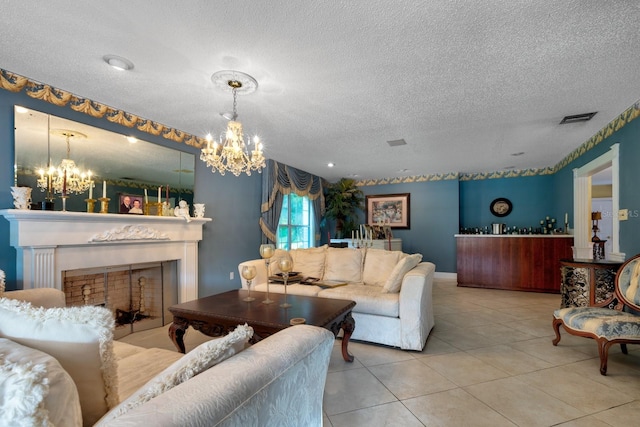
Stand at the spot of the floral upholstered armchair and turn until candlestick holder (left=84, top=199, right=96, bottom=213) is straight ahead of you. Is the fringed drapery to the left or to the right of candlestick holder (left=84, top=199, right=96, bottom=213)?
right

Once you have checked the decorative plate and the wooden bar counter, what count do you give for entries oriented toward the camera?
2

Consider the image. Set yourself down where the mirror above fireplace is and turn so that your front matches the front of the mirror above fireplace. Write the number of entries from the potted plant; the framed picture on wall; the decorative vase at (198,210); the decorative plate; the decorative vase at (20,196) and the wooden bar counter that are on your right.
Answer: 1

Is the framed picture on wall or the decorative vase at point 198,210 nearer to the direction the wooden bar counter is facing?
the decorative vase

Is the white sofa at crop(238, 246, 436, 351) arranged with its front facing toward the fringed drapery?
no

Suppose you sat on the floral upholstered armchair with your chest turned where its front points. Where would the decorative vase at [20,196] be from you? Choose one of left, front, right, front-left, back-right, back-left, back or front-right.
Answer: front

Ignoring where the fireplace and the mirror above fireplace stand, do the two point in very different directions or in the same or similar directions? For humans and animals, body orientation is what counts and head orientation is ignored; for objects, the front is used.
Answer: same or similar directions

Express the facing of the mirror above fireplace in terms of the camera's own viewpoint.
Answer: facing the viewer and to the right of the viewer

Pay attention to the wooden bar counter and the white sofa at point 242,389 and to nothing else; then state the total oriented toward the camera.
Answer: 1

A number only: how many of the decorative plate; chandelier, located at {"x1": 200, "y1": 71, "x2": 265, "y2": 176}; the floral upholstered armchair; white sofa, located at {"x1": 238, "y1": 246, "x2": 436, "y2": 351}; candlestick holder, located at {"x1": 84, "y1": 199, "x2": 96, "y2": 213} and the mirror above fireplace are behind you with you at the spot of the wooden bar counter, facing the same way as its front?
1

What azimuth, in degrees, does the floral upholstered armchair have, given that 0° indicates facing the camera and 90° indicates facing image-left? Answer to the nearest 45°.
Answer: approximately 45°

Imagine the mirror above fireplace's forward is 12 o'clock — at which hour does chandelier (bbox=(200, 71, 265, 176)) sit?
The chandelier is roughly at 12 o'clock from the mirror above fireplace.

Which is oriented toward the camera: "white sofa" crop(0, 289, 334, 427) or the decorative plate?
the decorative plate

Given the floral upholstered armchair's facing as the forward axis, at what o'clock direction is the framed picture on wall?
The framed picture on wall is roughly at 3 o'clock from the floral upholstered armchair.

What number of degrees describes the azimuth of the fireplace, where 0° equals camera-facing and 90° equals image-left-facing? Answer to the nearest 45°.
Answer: approximately 315°

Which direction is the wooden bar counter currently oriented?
toward the camera

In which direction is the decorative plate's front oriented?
toward the camera

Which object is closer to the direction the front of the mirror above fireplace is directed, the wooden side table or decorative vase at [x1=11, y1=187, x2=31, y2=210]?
the wooden side table

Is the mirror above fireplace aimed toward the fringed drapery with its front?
no
